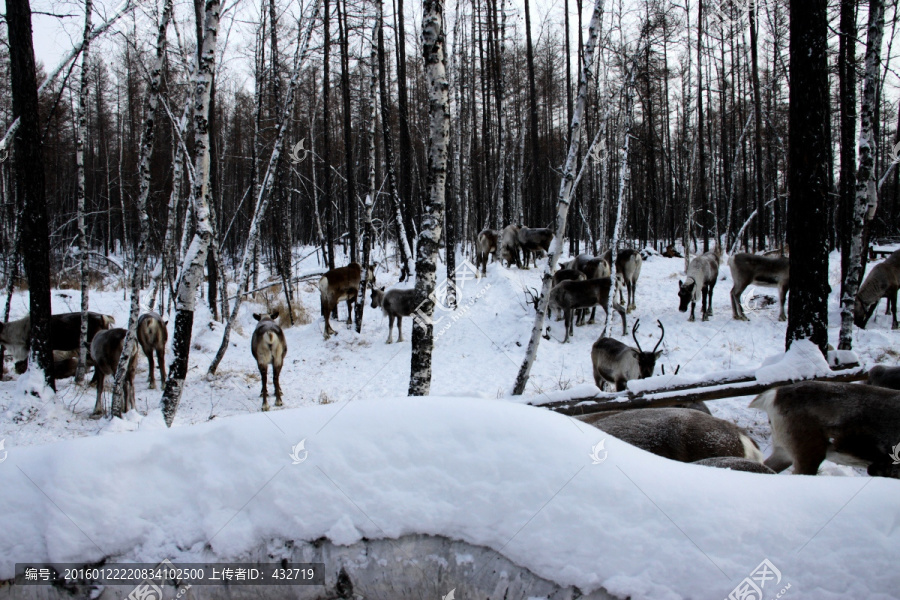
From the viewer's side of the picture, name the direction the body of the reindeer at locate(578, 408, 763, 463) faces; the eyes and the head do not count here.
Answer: to the viewer's left

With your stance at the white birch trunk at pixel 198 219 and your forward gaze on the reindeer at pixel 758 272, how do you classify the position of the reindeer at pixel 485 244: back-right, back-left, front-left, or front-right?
front-left

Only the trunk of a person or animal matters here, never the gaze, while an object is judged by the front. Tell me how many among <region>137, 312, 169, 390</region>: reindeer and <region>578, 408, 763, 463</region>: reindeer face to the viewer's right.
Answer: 0

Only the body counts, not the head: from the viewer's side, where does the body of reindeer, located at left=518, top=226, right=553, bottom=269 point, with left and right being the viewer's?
facing to the right of the viewer

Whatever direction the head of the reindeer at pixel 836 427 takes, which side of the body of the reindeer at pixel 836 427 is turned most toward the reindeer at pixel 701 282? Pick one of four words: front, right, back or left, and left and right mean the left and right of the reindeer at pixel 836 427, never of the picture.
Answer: left
